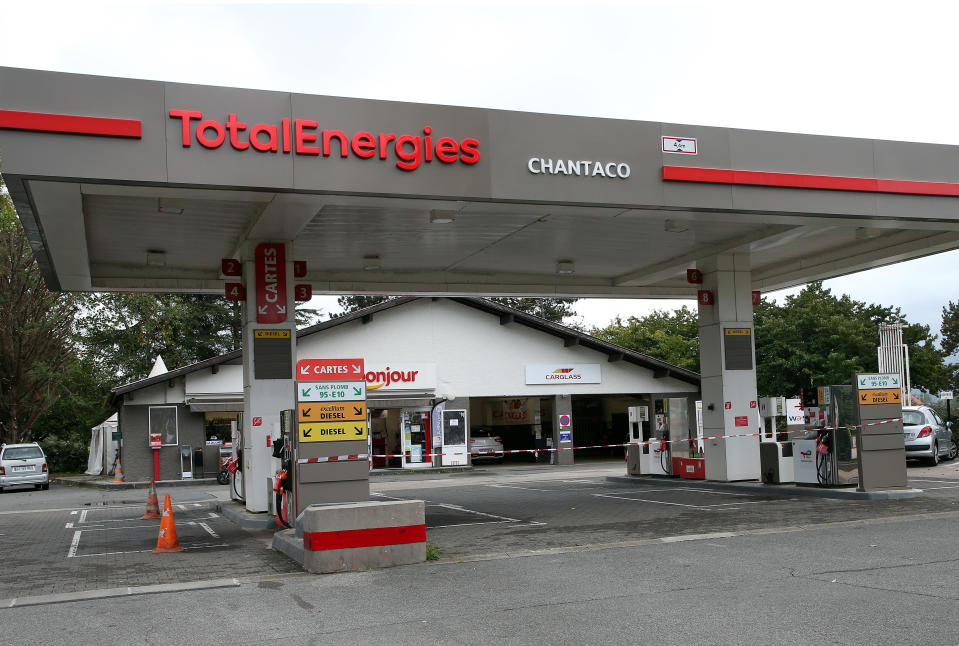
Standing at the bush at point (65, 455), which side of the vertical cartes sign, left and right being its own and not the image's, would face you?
back

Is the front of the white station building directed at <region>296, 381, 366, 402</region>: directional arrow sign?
yes

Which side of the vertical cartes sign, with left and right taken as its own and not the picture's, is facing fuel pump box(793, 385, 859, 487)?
left

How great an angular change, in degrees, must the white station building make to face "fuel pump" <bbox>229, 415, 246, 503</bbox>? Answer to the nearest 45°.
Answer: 0° — it already faces it

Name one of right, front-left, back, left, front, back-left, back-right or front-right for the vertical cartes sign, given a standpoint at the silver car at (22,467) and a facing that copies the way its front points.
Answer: back

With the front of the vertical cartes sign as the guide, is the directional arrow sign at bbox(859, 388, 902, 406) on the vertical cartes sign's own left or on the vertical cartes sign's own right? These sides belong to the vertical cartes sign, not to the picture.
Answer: on the vertical cartes sign's own left

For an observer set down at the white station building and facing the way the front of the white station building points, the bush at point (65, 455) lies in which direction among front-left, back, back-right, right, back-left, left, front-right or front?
back-right

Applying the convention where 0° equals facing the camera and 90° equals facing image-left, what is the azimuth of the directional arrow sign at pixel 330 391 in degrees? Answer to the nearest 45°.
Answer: approximately 0°

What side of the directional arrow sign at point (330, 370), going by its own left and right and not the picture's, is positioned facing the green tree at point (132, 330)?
back

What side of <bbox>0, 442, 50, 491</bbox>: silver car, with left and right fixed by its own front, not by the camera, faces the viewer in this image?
back
